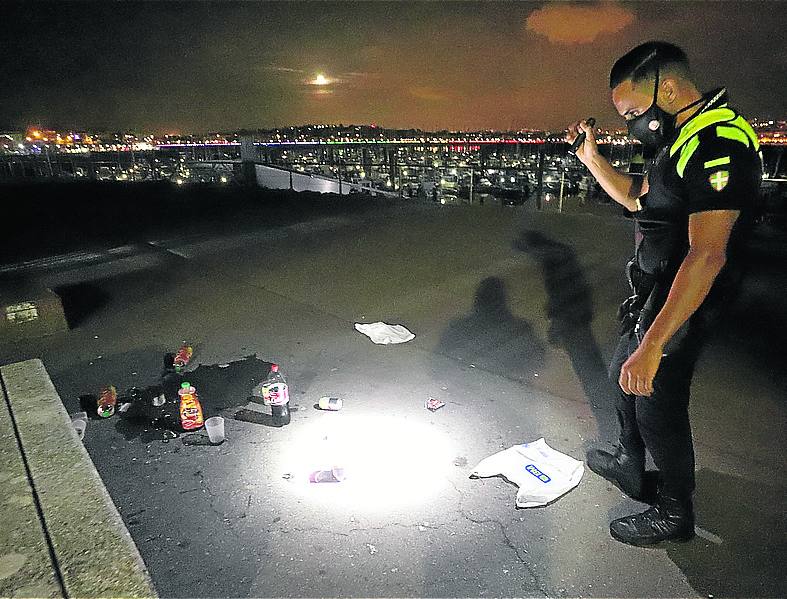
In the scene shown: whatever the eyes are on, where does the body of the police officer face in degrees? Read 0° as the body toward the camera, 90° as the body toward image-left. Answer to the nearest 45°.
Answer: approximately 90°

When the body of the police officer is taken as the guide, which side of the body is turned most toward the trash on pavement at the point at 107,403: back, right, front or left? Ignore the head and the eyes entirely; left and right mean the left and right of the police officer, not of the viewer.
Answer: front

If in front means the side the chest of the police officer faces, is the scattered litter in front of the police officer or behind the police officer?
in front

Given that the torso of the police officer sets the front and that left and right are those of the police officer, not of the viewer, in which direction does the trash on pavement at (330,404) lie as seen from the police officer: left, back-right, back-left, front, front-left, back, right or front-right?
front

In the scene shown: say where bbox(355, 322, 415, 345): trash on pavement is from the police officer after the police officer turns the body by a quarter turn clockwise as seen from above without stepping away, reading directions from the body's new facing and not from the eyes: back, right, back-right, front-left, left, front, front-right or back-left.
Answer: front-left

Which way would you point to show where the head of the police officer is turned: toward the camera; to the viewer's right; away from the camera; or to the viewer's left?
to the viewer's left

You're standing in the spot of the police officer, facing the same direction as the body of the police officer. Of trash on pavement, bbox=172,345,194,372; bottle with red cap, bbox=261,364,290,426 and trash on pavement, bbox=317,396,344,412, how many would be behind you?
0

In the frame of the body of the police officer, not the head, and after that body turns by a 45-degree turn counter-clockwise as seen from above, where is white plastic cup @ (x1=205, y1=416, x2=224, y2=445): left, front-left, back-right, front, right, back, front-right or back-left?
front-right

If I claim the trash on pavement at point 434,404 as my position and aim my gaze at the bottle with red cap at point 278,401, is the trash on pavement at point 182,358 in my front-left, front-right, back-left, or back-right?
front-right

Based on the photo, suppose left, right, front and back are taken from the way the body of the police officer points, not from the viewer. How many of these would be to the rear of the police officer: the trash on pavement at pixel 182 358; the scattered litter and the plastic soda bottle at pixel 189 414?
0

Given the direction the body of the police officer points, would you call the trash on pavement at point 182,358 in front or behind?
in front

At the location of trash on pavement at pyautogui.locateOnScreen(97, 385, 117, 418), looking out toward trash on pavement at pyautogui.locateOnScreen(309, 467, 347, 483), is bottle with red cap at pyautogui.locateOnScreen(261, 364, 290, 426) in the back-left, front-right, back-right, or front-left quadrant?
front-left

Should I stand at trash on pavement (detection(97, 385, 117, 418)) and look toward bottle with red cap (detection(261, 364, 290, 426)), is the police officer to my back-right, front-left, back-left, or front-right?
front-right

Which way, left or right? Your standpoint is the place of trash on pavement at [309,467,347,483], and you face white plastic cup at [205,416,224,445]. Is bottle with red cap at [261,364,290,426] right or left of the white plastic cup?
right
